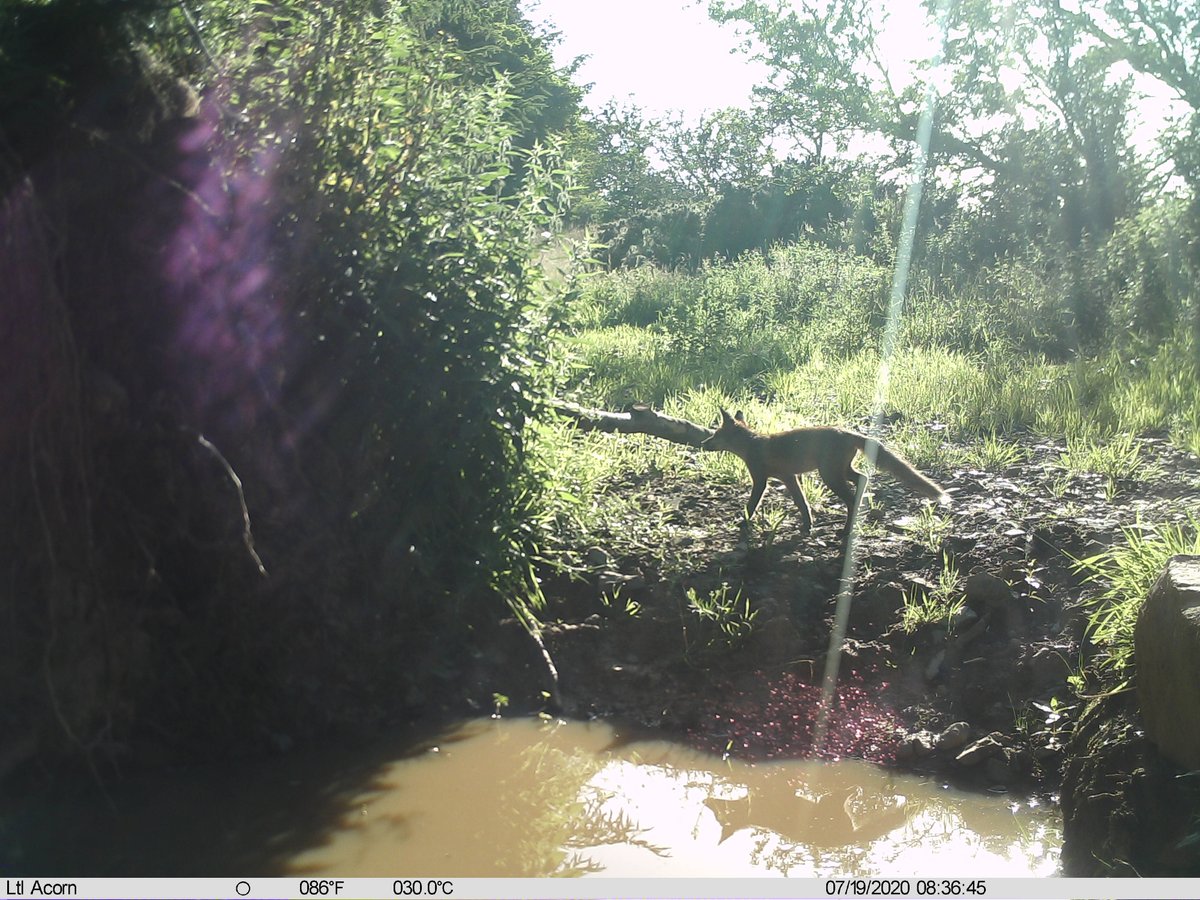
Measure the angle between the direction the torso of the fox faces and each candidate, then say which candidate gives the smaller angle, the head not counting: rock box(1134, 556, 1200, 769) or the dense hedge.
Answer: the dense hedge

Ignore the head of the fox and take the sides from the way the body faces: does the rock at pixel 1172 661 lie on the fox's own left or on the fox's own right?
on the fox's own left

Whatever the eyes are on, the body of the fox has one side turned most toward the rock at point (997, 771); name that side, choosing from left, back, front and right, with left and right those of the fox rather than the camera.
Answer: left

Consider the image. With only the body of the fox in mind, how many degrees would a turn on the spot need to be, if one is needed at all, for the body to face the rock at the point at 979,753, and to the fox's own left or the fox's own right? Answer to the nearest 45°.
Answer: approximately 90° to the fox's own left

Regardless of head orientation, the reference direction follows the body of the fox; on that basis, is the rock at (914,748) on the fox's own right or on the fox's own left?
on the fox's own left

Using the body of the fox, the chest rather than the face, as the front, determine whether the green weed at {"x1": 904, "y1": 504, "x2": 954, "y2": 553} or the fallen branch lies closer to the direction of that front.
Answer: the fallen branch

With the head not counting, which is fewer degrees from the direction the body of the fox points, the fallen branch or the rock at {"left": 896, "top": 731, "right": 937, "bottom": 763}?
the fallen branch

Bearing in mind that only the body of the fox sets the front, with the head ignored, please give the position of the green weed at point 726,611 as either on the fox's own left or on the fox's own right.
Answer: on the fox's own left

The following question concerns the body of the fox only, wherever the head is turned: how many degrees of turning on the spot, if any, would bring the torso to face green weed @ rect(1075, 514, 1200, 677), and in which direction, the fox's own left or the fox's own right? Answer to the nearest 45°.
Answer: approximately 135° to the fox's own left

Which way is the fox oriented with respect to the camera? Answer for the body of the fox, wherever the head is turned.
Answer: to the viewer's left
